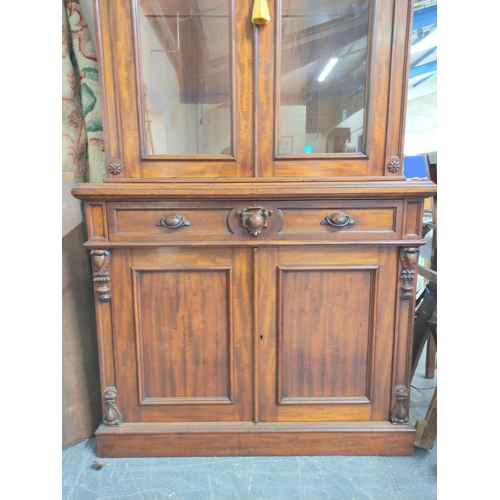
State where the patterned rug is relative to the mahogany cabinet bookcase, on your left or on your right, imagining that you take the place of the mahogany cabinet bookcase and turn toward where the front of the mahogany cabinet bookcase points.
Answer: on your right

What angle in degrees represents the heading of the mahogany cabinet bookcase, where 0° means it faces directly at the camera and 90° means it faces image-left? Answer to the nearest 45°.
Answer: approximately 0°
